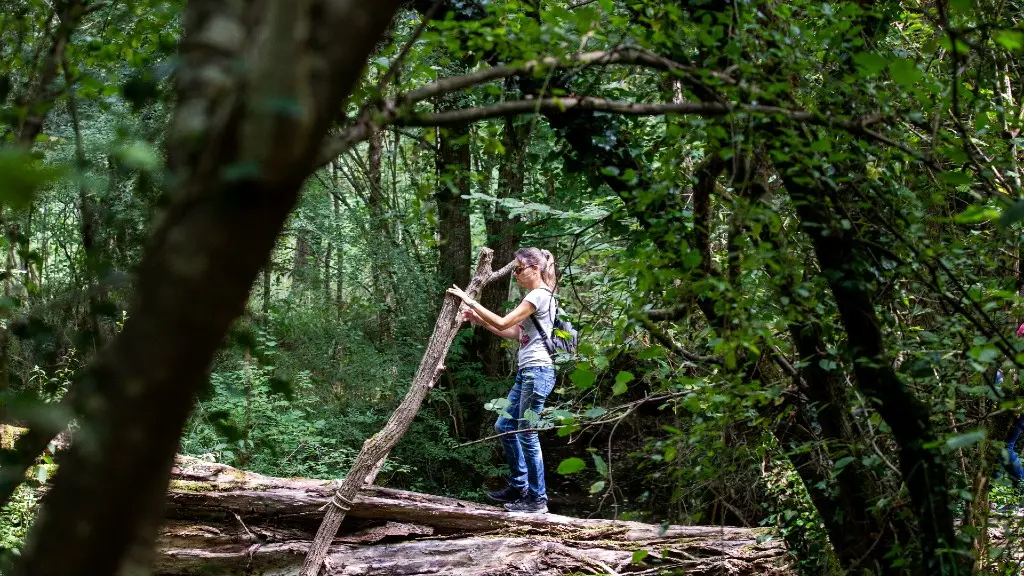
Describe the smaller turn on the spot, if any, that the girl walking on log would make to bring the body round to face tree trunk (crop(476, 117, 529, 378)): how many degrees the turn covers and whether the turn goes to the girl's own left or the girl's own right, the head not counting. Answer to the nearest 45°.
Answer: approximately 90° to the girl's own right

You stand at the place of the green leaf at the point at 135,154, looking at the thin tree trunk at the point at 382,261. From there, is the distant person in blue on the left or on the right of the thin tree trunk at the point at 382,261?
right

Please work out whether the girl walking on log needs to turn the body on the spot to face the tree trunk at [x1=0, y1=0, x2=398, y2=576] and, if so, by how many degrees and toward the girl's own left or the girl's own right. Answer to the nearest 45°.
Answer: approximately 90° to the girl's own left

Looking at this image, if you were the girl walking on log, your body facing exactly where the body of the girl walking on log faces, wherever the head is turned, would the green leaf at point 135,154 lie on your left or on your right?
on your left

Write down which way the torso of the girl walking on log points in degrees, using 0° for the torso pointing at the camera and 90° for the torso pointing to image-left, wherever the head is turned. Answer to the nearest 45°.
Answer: approximately 90°

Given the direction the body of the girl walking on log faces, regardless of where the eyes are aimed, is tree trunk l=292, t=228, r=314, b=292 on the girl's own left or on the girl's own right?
on the girl's own right

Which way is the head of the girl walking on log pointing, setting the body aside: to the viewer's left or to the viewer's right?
to the viewer's left
